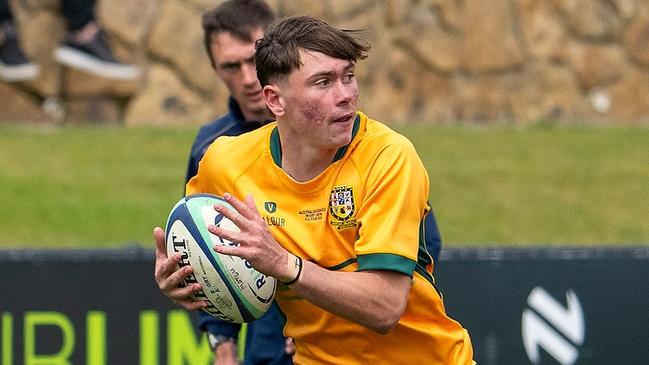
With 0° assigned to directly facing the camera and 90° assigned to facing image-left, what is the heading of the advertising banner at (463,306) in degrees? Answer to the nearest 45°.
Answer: approximately 0°

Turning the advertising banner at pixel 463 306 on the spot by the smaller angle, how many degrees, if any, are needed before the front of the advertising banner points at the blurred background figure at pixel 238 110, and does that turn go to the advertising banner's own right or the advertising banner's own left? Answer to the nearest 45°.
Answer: approximately 45° to the advertising banner's own right
